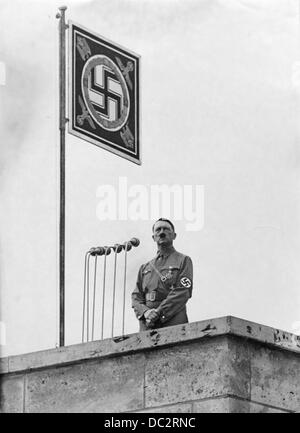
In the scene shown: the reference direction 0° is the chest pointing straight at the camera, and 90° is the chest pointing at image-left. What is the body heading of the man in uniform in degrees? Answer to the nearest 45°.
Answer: approximately 45°

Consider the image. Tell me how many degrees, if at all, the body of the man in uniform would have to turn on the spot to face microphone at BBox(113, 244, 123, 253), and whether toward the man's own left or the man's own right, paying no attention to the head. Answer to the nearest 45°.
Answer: approximately 90° to the man's own right

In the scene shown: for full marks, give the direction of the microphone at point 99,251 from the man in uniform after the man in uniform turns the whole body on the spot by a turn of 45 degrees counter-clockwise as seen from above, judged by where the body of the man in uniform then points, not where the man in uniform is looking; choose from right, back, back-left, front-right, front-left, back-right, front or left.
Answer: back-right

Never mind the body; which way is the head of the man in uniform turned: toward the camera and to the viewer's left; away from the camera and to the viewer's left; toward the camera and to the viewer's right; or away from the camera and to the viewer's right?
toward the camera and to the viewer's left
